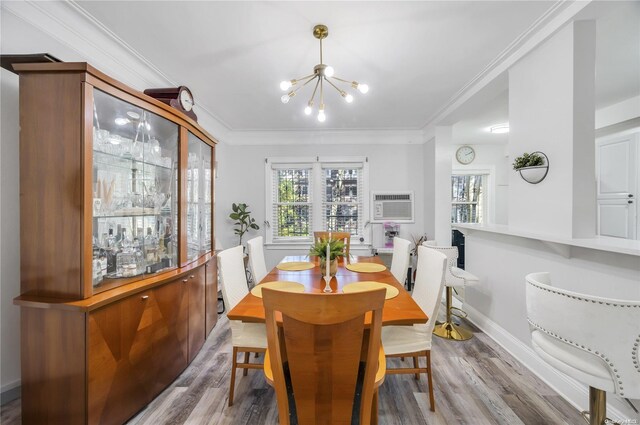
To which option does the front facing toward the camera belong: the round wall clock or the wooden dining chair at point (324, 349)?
the round wall clock

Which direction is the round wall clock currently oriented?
toward the camera

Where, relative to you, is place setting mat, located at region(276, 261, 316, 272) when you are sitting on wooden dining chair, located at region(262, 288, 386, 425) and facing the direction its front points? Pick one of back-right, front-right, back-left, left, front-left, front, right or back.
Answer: front

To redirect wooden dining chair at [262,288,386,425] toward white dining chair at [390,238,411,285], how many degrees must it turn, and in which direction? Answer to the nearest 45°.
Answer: approximately 45° to its right

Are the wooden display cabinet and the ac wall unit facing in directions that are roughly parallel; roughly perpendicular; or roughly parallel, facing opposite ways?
roughly perpendicular

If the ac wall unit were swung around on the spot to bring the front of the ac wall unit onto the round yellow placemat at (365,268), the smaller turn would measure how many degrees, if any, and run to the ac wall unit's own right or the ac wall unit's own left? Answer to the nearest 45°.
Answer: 0° — it already faces it

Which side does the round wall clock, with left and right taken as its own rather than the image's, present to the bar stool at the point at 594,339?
front

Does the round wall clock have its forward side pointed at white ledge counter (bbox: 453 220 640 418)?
yes

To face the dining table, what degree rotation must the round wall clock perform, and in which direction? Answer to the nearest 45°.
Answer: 0° — it already faces it

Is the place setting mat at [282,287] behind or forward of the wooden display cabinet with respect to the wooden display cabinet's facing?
forward

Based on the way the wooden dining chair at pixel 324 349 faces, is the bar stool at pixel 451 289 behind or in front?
in front

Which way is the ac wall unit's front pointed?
toward the camera

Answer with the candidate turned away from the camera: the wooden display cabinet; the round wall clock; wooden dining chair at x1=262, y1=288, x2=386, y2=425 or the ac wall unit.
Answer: the wooden dining chair

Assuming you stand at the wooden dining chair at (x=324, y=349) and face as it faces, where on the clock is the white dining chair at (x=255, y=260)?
The white dining chair is roughly at 11 o'clock from the wooden dining chair.

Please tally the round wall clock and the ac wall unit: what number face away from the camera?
0

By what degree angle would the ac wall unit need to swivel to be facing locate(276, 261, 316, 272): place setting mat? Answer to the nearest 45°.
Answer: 0° — it already faces it

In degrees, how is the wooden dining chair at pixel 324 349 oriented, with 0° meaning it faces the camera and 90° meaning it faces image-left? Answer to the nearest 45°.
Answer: approximately 180°

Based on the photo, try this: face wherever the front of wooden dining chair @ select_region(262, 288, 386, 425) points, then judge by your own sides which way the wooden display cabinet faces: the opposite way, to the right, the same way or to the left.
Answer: to the right

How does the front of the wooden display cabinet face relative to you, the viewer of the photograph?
facing the viewer and to the right of the viewer

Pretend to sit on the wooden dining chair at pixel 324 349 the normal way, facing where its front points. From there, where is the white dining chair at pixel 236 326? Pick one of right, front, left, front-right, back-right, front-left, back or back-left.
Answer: front-left

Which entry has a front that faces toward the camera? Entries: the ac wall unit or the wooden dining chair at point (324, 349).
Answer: the ac wall unit

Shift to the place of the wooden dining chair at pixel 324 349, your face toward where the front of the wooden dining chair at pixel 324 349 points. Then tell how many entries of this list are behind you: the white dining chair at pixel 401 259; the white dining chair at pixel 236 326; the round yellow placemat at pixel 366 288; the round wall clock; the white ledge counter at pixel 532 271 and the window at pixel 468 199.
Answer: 0

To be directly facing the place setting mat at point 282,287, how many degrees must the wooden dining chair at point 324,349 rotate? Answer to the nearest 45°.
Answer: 0° — it already faces it

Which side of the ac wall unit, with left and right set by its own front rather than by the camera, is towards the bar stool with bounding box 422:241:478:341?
front
